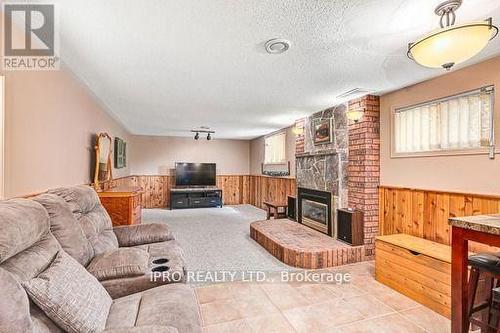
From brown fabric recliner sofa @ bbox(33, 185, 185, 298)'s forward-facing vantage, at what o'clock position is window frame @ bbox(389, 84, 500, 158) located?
The window frame is roughly at 11 o'clock from the brown fabric recliner sofa.

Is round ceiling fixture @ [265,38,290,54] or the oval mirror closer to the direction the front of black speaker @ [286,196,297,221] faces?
the oval mirror

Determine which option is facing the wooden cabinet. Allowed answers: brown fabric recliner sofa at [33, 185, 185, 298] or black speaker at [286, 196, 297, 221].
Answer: the black speaker

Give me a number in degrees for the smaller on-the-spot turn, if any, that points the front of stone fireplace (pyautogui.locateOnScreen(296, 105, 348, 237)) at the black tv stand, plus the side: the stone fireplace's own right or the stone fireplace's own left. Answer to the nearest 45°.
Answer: approximately 90° to the stone fireplace's own right

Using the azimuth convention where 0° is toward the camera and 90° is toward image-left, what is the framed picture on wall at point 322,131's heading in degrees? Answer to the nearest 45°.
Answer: approximately 45°

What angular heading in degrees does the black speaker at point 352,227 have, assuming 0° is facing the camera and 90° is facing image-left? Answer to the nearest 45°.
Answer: approximately 45°

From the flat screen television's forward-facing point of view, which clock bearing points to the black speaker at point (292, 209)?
The black speaker is roughly at 11 o'clock from the flat screen television.

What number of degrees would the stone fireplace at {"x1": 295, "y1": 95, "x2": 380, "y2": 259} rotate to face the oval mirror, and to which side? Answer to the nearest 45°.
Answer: approximately 45° to its right

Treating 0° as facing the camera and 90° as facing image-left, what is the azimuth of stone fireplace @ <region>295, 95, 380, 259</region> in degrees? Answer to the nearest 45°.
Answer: approximately 45°

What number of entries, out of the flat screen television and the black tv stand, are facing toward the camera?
2
